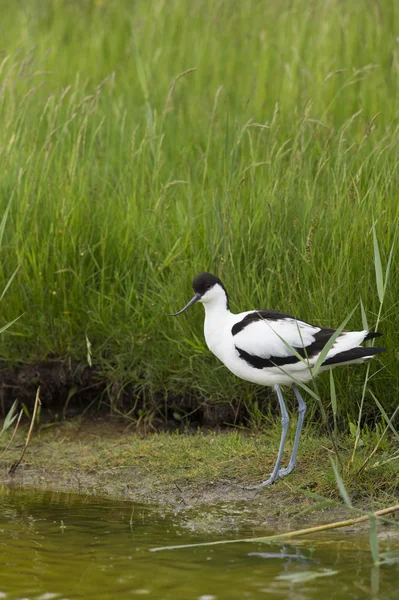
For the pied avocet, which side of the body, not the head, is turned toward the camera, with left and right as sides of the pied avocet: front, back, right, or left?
left
